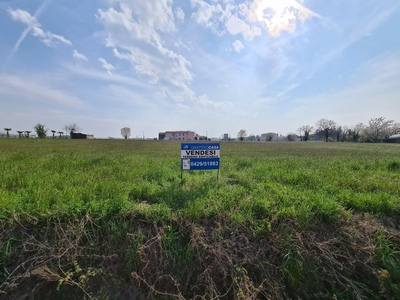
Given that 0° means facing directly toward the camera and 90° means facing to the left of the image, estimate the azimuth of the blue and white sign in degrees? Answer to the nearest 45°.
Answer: approximately 0°
